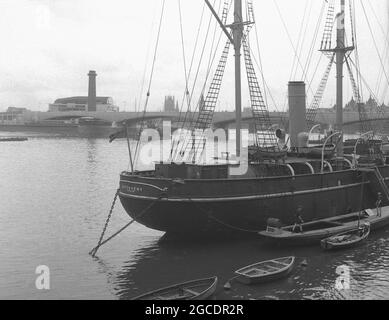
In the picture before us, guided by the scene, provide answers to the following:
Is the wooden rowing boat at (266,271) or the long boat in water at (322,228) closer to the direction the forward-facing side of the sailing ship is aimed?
the long boat in water

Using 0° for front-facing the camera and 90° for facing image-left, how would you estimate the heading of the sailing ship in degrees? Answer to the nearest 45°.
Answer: approximately 225°

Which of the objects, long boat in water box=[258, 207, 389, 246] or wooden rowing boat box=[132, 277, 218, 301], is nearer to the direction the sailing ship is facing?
the long boat in water

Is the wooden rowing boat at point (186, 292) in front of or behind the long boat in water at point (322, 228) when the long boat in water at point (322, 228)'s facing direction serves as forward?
in front
